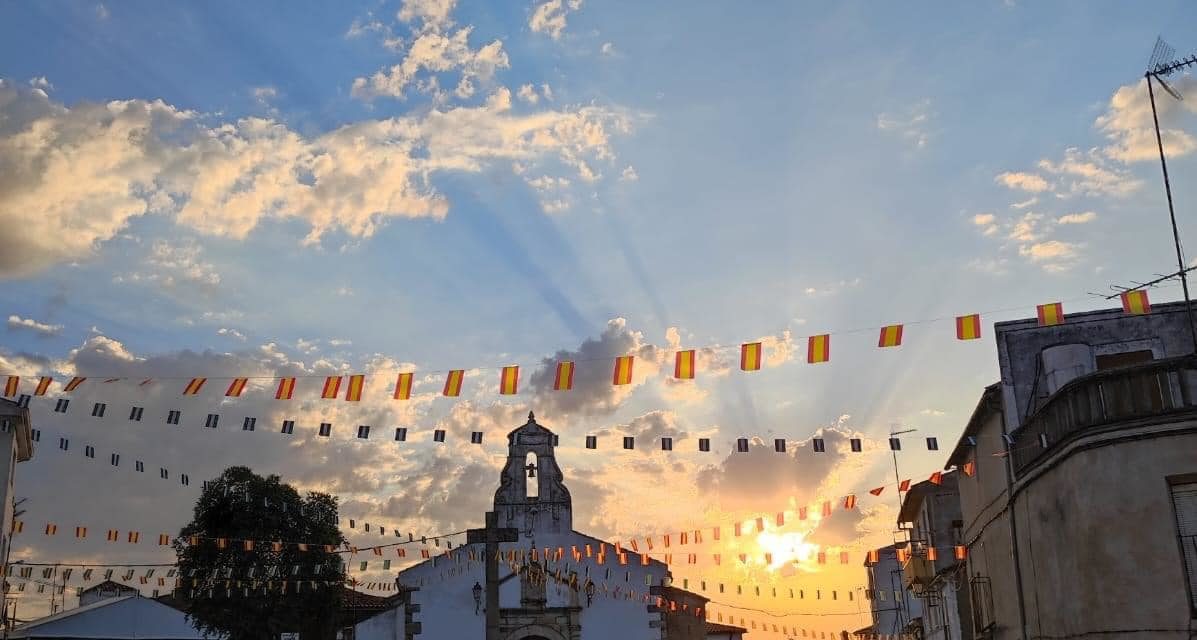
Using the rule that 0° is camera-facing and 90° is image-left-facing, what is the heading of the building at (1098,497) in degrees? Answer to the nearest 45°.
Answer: approximately 45°

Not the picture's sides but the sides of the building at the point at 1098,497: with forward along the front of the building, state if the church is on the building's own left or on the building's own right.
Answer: on the building's own right

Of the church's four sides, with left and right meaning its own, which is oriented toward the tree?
right

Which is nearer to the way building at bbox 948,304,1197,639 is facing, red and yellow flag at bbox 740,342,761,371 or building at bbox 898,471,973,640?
the red and yellow flag

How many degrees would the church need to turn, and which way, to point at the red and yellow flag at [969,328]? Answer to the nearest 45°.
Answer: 0° — it already faces it

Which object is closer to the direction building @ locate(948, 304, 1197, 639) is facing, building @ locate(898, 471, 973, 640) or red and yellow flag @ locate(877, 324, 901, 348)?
the red and yellow flag

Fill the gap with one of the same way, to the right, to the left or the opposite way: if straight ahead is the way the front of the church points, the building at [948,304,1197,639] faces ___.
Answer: to the right
